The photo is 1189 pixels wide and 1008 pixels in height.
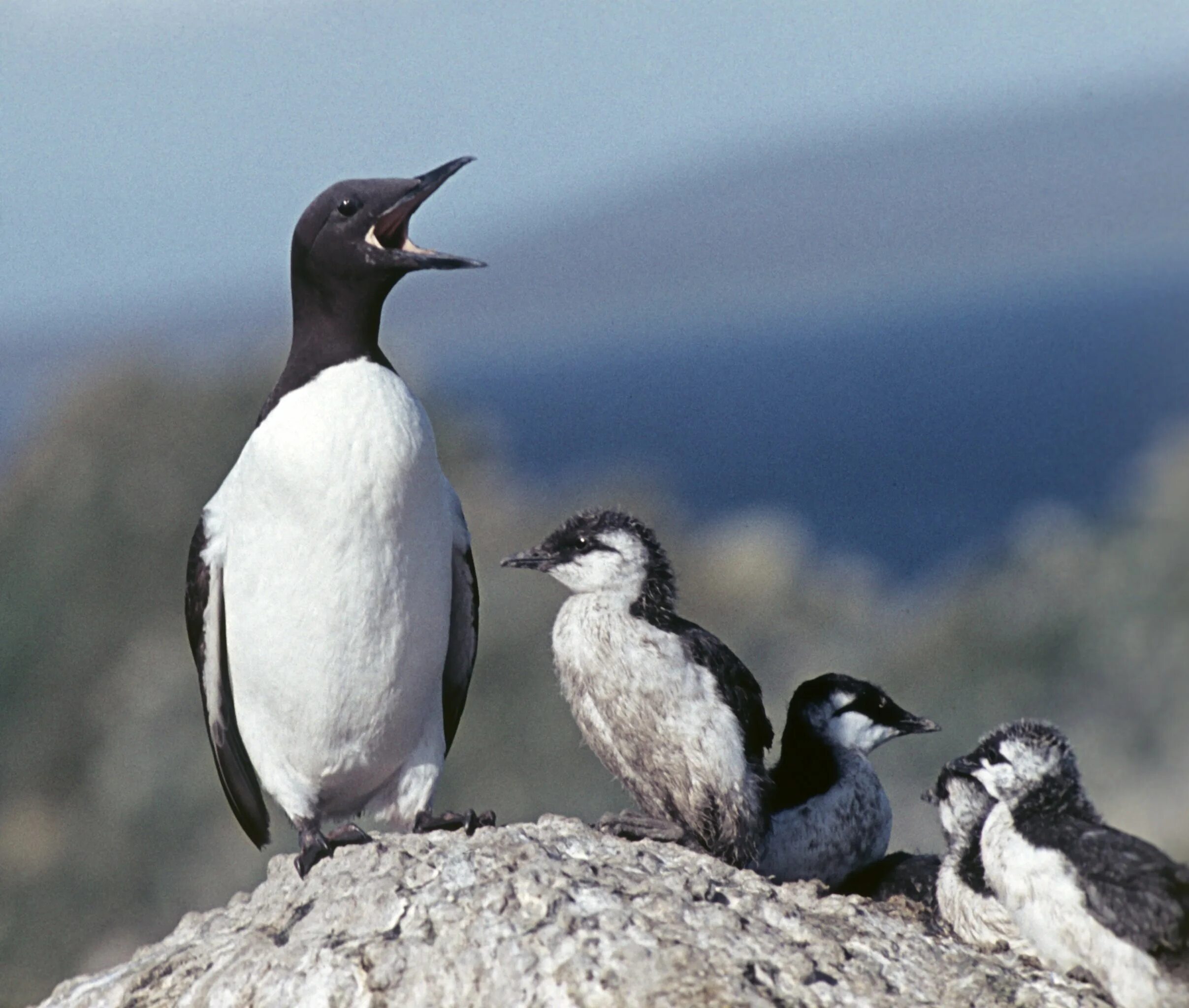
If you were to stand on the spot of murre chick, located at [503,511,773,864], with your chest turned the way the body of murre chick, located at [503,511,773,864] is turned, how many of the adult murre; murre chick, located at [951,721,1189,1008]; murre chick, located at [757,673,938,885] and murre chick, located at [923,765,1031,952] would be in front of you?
1

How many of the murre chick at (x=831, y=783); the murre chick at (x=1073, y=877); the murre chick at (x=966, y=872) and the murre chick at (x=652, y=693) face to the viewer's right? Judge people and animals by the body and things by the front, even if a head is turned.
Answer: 1

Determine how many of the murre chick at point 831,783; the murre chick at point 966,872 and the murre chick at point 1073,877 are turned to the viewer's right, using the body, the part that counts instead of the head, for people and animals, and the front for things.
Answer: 1

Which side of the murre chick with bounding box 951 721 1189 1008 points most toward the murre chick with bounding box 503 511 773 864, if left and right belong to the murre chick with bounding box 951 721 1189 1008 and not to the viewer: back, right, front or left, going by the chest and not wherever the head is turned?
front

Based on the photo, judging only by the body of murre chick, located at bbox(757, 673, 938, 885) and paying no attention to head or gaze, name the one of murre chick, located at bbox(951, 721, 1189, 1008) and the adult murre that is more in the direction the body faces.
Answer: the murre chick

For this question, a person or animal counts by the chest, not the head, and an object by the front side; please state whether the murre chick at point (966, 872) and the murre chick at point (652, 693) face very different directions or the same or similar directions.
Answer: same or similar directions

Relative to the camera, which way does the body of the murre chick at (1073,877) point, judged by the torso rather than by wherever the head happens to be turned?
to the viewer's left

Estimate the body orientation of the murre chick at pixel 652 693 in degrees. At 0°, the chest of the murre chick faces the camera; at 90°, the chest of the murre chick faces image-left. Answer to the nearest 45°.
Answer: approximately 90°

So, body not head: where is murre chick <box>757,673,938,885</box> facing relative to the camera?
to the viewer's right

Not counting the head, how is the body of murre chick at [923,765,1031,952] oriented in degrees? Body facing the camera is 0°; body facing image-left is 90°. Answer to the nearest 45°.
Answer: approximately 90°

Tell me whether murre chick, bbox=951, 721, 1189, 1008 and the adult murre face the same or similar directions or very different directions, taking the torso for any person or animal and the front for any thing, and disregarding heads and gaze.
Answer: very different directions
